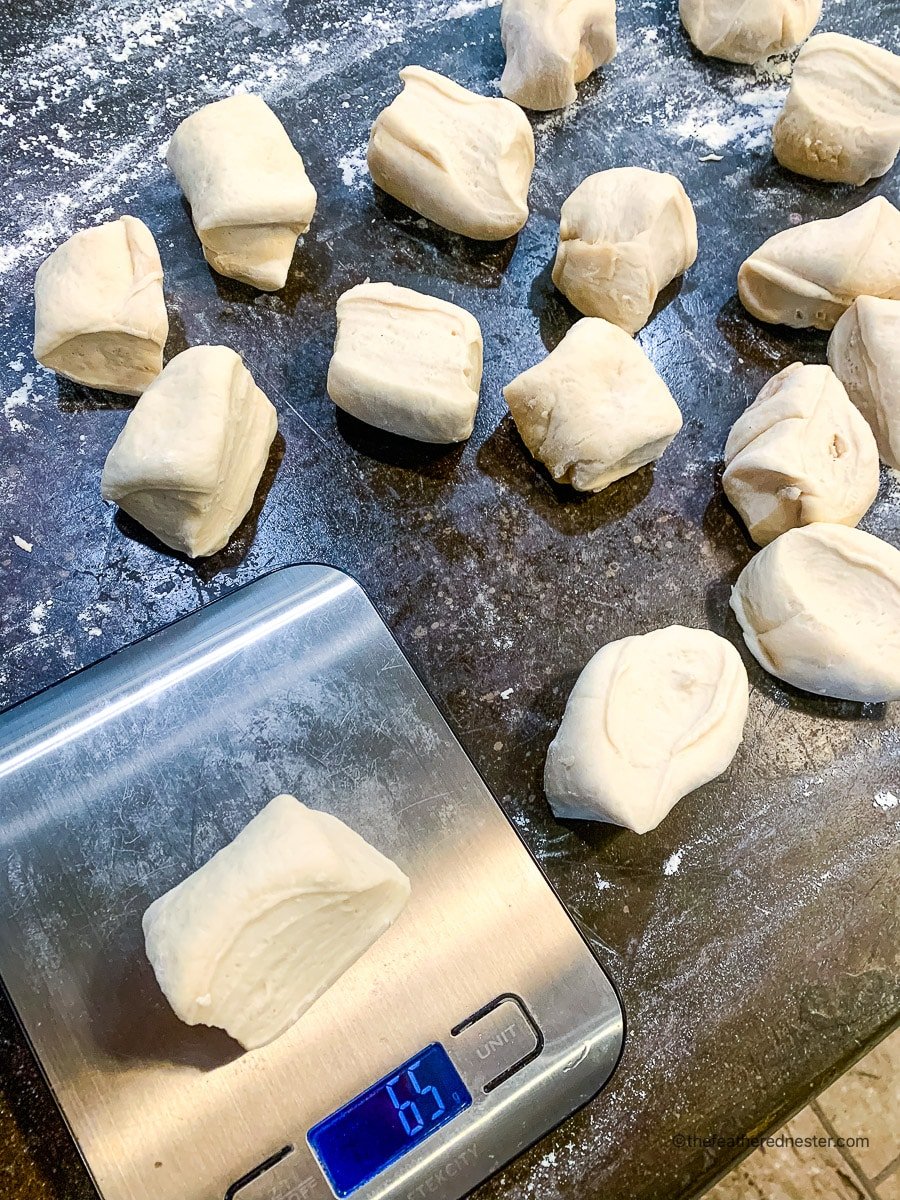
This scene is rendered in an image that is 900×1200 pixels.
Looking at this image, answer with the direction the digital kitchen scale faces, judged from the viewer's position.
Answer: facing the viewer and to the right of the viewer

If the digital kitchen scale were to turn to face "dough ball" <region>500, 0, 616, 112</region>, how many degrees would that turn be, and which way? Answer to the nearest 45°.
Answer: approximately 135° to its left
